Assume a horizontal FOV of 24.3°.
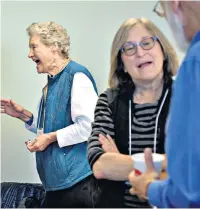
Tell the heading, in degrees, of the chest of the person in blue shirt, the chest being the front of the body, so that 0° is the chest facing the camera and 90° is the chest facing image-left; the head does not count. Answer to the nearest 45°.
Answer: approximately 135°

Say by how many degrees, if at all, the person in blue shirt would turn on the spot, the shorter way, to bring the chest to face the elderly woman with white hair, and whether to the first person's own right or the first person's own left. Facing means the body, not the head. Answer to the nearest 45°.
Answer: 0° — they already face them
